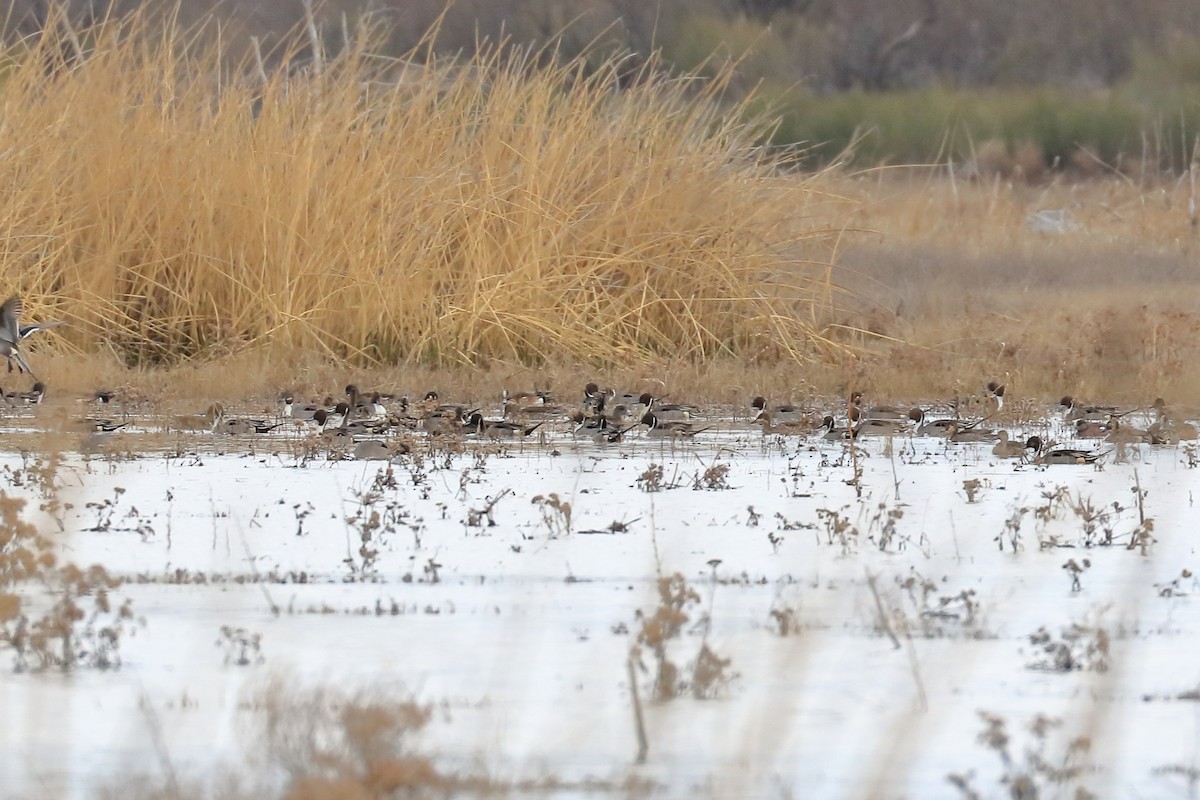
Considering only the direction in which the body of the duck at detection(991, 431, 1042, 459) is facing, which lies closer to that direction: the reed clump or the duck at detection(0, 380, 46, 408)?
the duck

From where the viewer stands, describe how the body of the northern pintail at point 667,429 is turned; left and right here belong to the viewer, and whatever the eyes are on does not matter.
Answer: facing to the left of the viewer

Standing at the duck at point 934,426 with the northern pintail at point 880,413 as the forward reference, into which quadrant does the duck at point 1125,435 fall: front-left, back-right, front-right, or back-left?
back-right

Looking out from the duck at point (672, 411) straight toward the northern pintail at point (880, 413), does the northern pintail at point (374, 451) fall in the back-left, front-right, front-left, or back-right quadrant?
back-right

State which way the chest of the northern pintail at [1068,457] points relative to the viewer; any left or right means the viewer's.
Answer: facing to the left of the viewer

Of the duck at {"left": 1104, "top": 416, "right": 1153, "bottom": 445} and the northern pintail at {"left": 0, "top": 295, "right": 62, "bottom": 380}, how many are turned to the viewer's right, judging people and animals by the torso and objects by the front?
0

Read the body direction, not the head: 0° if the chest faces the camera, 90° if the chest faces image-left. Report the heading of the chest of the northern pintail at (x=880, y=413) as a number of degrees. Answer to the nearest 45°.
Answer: approximately 90°

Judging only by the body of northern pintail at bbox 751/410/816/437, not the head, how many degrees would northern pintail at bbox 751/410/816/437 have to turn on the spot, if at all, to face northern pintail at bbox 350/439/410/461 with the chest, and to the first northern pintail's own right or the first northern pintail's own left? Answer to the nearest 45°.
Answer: approximately 45° to the first northern pintail's own left

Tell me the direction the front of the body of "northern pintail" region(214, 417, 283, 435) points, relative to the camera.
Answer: to the viewer's left

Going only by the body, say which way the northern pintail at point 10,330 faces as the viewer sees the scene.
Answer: to the viewer's left

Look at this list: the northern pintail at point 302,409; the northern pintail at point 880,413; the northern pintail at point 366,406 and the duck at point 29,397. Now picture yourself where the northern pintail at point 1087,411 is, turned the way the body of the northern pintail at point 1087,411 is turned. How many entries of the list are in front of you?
4
